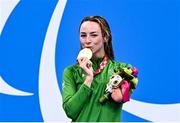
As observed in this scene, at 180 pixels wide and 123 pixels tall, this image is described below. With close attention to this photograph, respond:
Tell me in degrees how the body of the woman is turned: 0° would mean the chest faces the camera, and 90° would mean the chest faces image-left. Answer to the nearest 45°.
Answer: approximately 0°
